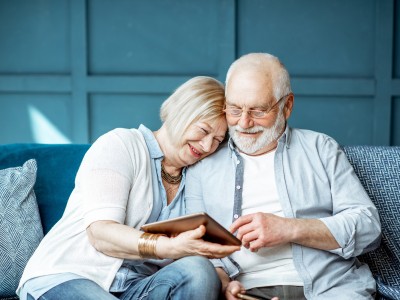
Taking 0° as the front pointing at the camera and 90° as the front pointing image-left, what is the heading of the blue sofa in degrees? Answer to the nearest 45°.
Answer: approximately 0°

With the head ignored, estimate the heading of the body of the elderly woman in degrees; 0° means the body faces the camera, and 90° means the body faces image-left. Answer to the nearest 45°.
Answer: approximately 315°

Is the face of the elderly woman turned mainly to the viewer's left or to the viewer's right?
to the viewer's right
